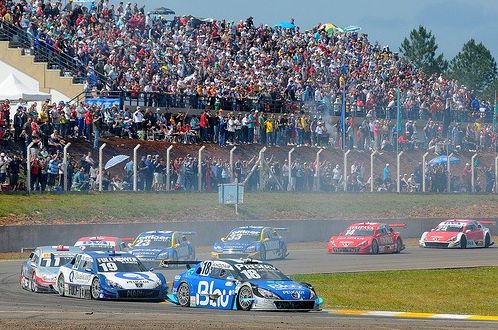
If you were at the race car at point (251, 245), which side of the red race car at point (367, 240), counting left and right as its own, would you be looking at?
front

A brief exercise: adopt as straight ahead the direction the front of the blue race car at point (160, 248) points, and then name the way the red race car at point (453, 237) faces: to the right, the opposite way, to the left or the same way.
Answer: the same way

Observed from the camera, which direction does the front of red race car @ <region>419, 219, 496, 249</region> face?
facing the viewer and to the left of the viewer

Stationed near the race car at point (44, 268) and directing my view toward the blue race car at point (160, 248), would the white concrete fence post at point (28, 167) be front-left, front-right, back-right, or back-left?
front-left

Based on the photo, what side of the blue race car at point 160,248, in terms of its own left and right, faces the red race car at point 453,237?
back

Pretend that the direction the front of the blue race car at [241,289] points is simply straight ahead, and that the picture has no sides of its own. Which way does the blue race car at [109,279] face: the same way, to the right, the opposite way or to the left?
the same way

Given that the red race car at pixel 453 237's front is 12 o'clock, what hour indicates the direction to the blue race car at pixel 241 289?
The blue race car is roughly at 11 o'clock from the red race car.

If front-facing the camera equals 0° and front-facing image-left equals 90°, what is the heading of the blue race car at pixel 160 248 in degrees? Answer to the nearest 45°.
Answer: approximately 45°

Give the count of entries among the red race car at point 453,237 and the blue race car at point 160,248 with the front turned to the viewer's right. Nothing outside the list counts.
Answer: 0

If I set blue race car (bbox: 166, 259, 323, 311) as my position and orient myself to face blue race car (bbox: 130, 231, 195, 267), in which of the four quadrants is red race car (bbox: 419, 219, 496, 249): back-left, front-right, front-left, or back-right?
front-right

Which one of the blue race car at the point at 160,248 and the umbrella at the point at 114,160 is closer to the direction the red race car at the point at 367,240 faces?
the blue race car

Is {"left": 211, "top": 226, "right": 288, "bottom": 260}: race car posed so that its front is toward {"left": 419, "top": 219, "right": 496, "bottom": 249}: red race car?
no

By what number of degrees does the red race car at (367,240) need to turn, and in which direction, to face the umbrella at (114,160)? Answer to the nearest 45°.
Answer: approximately 45° to its right

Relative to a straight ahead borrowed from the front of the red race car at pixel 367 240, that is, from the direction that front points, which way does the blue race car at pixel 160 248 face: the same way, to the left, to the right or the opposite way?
the same way

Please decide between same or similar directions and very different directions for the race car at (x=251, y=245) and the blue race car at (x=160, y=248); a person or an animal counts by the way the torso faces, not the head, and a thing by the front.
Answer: same or similar directions
